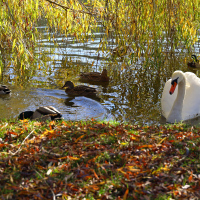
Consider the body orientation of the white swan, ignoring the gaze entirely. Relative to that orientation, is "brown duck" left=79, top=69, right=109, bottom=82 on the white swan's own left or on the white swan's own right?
on the white swan's own right

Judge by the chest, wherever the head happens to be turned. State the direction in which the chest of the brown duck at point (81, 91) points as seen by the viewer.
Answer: to the viewer's left

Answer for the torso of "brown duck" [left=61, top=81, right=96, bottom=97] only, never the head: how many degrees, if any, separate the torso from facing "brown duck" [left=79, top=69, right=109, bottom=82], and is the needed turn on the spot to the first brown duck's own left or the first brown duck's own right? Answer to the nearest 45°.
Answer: approximately 90° to the first brown duck's own right

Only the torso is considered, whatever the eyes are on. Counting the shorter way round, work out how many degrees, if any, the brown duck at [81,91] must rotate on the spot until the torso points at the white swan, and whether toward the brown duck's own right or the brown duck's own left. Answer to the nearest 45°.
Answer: approximately 135° to the brown duck's own left
